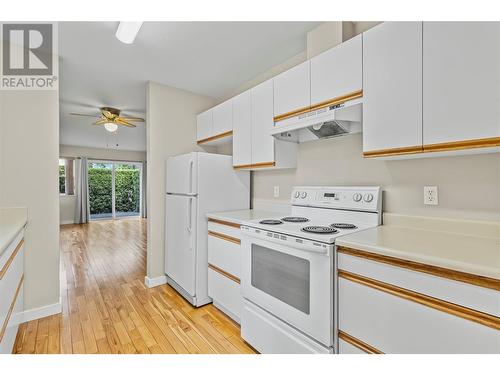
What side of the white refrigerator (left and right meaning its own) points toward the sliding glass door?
right

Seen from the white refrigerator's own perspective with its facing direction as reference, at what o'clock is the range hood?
The range hood is roughly at 9 o'clock from the white refrigerator.

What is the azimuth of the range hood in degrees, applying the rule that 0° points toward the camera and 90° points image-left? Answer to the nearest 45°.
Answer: approximately 45°

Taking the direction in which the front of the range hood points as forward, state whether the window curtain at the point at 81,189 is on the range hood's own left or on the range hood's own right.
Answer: on the range hood's own right

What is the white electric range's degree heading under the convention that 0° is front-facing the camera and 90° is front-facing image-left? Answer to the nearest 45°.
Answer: approximately 45°
